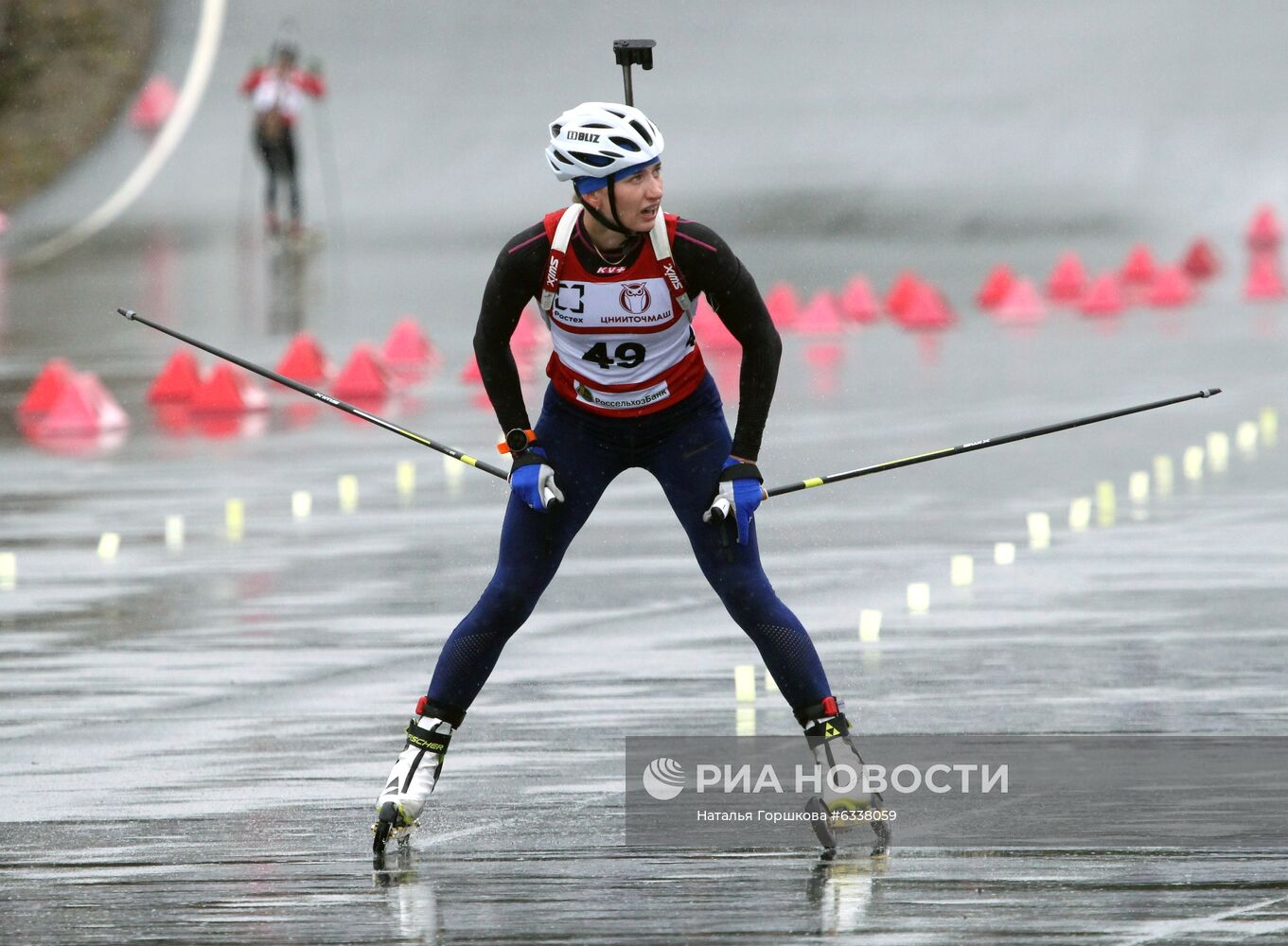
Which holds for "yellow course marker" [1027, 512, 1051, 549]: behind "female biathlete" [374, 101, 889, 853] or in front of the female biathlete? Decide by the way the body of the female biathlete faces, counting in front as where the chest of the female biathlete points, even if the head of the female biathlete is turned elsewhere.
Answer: behind

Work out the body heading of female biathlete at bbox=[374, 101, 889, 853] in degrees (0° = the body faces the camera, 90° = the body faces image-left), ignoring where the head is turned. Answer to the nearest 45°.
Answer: approximately 0°

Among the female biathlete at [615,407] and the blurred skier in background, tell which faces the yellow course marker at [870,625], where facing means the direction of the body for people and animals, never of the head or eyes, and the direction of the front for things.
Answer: the blurred skier in background

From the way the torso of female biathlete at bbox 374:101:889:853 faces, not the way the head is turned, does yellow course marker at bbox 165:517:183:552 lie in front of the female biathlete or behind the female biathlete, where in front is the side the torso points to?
behind

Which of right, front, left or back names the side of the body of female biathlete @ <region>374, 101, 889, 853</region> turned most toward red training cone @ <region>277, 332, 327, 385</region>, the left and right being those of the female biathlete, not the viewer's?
back

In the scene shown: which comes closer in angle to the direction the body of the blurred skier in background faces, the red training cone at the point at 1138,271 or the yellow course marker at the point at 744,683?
the yellow course marker

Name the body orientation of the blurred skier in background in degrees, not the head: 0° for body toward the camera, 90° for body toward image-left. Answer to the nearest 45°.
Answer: approximately 0°

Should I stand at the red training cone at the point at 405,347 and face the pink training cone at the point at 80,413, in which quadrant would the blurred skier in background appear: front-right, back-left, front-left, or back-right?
back-right

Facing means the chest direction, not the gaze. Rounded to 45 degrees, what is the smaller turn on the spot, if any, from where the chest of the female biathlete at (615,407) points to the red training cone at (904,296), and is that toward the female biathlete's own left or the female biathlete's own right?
approximately 180°

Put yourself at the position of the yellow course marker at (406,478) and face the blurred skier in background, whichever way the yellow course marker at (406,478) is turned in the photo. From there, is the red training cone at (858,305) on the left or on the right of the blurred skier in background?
right

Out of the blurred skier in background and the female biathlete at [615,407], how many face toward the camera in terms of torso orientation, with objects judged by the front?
2

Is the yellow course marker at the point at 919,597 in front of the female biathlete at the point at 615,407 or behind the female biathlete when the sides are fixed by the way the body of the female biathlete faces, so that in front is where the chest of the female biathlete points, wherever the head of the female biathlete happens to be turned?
behind
